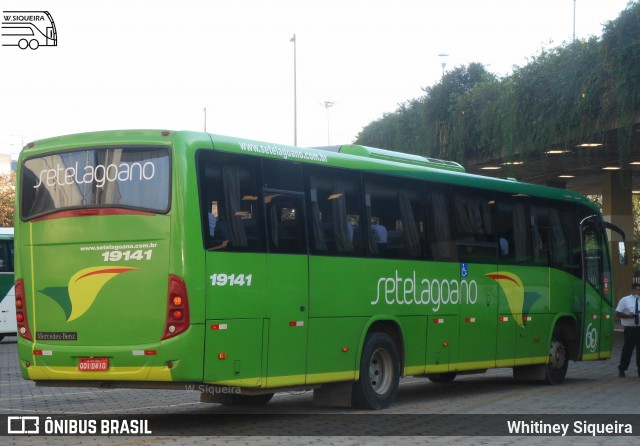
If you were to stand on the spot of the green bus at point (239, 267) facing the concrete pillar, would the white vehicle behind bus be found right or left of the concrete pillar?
left

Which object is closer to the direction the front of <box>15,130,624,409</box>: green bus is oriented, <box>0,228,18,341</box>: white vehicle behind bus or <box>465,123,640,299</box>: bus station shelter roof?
the bus station shelter roof

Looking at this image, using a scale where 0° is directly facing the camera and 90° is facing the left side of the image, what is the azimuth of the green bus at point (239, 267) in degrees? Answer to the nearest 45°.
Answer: approximately 225°

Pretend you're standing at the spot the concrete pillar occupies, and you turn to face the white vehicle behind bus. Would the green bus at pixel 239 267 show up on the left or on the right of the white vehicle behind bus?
left

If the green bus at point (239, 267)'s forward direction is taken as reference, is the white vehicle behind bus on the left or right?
on its left

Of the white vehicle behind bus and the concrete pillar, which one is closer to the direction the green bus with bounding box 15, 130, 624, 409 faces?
the concrete pillar
